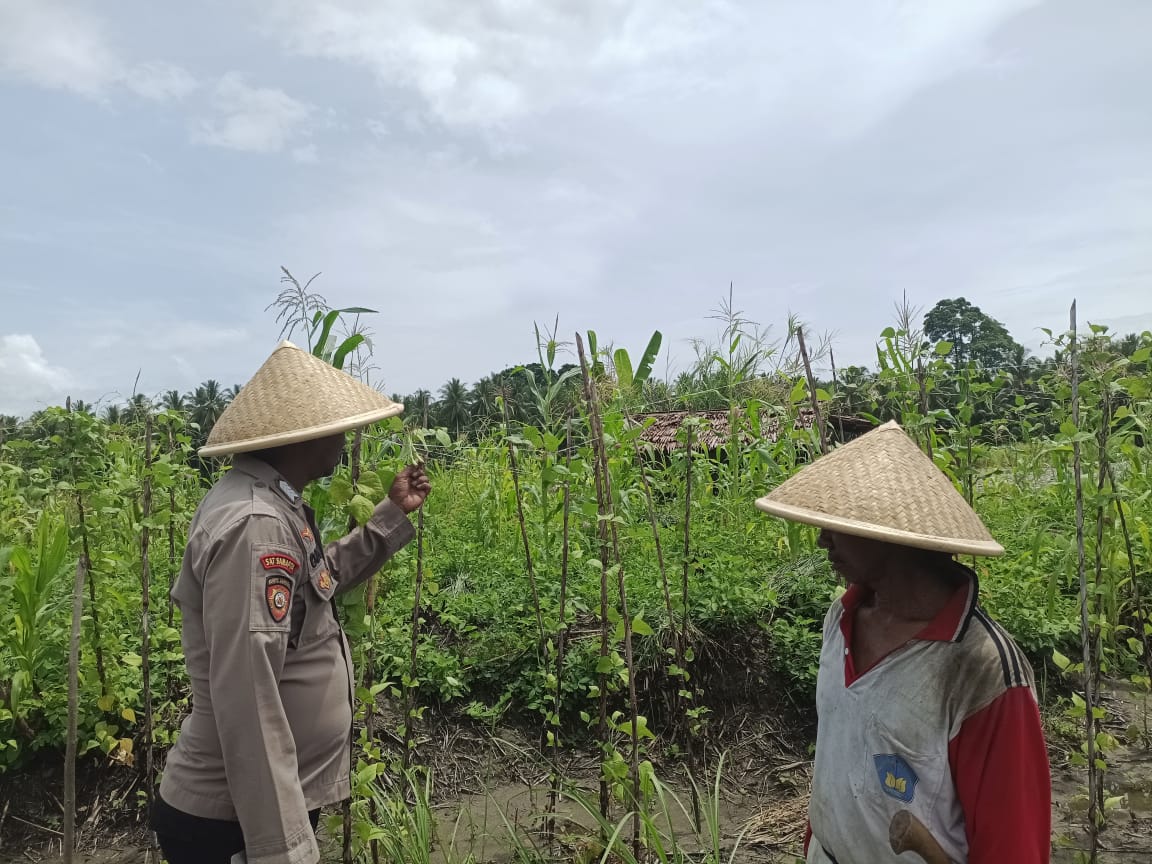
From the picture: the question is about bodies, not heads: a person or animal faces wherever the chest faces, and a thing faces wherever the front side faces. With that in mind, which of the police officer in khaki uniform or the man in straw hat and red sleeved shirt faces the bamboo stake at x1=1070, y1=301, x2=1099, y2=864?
the police officer in khaki uniform

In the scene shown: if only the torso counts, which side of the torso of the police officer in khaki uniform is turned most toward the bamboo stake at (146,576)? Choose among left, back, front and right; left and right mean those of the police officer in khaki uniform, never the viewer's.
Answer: left

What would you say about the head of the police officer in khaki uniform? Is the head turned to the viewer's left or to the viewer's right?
to the viewer's right

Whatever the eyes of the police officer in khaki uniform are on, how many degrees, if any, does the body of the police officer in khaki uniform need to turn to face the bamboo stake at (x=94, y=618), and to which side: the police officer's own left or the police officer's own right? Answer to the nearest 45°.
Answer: approximately 90° to the police officer's own left

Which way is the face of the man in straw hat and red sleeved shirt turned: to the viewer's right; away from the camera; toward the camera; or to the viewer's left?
to the viewer's left

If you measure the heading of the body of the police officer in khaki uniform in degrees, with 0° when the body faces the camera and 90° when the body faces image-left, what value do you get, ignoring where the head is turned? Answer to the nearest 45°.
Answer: approximately 270°

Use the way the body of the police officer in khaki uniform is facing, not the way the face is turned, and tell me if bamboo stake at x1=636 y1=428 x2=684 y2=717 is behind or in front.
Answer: in front

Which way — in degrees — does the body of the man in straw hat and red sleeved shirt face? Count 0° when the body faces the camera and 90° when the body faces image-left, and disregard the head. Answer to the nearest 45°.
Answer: approximately 45°

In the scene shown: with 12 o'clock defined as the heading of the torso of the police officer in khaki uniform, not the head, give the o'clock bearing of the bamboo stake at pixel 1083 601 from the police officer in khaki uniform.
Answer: The bamboo stake is roughly at 12 o'clock from the police officer in khaki uniform.

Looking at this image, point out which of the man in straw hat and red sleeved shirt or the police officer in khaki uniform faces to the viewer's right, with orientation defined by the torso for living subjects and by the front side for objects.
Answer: the police officer in khaki uniform

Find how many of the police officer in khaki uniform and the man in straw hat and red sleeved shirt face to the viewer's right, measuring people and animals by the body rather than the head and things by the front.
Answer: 1

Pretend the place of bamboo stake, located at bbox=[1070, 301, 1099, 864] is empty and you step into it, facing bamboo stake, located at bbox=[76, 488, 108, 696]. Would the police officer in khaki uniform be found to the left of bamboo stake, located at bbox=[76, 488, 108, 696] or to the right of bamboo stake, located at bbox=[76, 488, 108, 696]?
left

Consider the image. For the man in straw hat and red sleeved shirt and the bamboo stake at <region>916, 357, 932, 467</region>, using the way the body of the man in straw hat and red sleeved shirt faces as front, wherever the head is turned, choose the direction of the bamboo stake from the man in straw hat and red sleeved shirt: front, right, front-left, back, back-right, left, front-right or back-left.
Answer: back-right

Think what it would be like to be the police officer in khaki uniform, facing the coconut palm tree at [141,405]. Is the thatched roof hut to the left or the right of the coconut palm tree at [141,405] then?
right

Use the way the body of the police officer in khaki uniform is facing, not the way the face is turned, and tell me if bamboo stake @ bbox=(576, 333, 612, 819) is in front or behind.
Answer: in front

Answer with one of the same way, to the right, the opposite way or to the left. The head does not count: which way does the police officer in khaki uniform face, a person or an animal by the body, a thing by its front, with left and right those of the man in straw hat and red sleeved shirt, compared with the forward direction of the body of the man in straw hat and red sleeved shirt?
the opposite way
